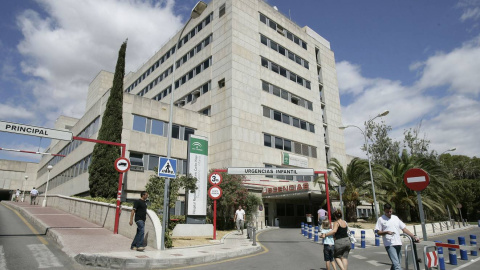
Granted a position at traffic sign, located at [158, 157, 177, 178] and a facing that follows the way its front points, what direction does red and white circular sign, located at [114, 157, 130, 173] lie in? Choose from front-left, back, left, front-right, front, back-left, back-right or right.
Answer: back-right

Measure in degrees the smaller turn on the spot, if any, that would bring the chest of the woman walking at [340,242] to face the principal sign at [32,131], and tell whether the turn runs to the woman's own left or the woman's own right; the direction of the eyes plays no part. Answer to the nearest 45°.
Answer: approximately 45° to the woman's own left

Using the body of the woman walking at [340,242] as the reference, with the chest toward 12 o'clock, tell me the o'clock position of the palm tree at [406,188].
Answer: The palm tree is roughly at 2 o'clock from the woman walking.

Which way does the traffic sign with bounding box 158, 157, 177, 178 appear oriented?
toward the camera

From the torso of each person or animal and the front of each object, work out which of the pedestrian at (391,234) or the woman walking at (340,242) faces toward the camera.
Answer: the pedestrian

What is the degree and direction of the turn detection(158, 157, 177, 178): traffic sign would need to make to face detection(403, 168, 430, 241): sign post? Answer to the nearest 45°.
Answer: approximately 45° to its left

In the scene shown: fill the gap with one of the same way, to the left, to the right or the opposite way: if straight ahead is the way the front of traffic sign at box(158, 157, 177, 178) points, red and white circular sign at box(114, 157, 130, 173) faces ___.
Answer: the same way

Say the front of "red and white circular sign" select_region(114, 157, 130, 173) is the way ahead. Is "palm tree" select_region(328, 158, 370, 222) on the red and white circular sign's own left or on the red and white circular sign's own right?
on the red and white circular sign's own left

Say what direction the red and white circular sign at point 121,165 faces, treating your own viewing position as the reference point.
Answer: facing the viewer

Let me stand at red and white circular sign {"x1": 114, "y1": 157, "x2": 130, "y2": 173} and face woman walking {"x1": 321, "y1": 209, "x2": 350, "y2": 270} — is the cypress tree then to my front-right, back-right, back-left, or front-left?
back-left

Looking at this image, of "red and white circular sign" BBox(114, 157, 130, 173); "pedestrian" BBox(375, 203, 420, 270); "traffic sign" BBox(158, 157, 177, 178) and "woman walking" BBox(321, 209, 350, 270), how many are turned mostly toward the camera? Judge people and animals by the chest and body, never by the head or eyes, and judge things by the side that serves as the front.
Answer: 3

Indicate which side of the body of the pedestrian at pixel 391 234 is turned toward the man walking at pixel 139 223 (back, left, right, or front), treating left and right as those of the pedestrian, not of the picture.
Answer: right

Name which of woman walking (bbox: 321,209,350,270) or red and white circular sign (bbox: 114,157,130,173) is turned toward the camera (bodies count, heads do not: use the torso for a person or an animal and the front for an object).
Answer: the red and white circular sign

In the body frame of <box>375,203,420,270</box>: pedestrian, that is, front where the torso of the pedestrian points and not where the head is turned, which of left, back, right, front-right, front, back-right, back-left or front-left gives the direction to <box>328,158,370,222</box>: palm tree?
back

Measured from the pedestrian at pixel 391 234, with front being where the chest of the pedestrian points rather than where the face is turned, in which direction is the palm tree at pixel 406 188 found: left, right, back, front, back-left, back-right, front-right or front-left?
back

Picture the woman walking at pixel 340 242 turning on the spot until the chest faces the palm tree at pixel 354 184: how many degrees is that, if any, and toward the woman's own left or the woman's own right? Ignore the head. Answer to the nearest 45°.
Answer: approximately 45° to the woman's own right
